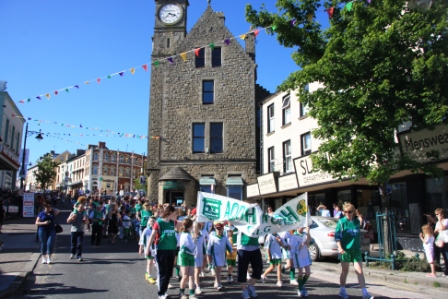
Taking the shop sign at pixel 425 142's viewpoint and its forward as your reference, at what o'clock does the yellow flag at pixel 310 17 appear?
The yellow flag is roughly at 12 o'clock from the shop sign.

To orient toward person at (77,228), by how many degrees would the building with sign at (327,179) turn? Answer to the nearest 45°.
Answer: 0° — it already faces them

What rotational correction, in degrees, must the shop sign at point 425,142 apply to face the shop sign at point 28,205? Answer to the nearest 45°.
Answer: approximately 45° to its right

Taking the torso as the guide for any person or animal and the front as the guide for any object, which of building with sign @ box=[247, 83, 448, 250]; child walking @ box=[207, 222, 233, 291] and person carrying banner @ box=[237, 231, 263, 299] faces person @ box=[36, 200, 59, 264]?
the building with sign

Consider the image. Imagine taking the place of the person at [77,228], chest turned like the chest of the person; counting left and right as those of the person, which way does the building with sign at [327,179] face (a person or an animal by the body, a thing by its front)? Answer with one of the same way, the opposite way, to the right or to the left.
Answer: to the right

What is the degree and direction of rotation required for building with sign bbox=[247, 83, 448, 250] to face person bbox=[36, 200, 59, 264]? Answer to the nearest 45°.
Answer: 0° — it already faces them

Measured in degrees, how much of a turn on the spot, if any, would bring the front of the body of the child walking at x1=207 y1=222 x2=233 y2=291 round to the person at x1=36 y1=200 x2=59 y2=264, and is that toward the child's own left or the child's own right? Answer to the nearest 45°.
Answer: approximately 135° to the child's own right
